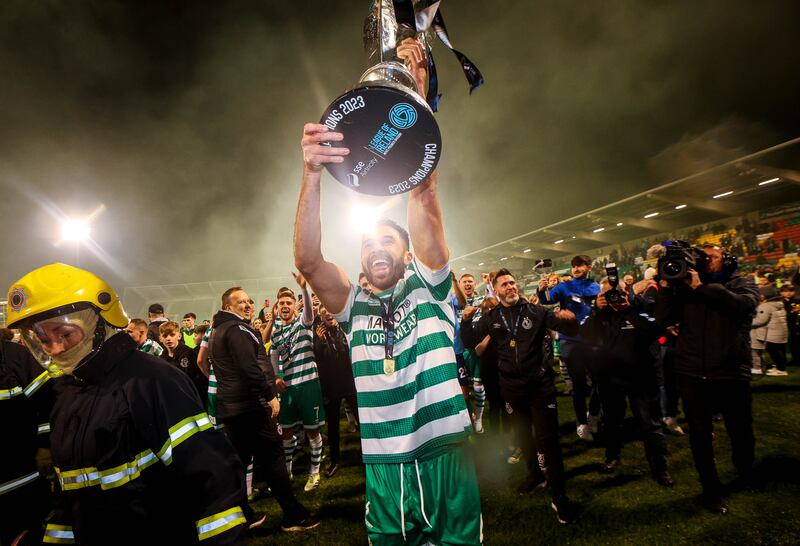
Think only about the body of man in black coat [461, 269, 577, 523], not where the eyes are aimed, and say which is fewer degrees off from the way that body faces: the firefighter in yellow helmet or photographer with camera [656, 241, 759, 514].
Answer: the firefighter in yellow helmet

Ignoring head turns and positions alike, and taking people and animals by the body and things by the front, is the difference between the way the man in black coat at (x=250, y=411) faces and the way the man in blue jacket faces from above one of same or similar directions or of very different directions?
very different directions

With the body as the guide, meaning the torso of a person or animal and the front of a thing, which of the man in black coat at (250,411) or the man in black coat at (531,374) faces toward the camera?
the man in black coat at (531,374)

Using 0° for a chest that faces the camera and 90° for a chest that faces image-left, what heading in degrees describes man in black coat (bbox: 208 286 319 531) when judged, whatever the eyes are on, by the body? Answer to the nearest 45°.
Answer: approximately 270°

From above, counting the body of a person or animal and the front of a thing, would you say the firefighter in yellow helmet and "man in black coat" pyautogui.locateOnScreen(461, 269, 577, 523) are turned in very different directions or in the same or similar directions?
same or similar directions

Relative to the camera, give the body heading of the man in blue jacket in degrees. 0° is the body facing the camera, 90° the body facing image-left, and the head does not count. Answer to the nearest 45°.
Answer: approximately 45°

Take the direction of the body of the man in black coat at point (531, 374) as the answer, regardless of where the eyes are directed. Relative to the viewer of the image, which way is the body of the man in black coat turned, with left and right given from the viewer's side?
facing the viewer

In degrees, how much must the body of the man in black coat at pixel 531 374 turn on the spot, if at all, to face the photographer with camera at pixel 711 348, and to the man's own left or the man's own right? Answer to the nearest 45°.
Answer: approximately 90° to the man's own left

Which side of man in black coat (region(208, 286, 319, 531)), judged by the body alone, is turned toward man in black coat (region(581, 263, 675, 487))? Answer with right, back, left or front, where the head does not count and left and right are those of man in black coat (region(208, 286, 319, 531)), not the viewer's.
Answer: front

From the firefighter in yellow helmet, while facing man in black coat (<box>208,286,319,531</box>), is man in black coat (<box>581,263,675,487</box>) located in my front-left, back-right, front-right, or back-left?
front-right
